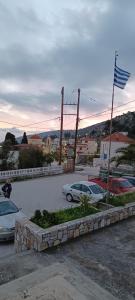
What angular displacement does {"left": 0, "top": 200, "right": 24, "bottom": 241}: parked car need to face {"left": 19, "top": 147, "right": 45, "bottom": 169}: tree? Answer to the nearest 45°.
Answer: approximately 135° to its left

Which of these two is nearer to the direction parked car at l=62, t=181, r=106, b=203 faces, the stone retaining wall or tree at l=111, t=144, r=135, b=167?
the stone retaining wall

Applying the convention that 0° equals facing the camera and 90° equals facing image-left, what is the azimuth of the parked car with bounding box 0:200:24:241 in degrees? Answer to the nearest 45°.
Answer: approximately 315°

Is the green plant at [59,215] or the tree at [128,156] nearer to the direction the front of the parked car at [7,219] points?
the green plant
